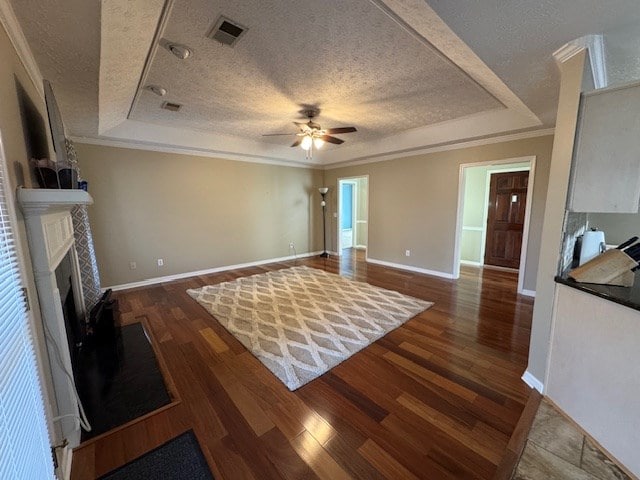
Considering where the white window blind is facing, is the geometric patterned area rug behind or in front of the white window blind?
in front

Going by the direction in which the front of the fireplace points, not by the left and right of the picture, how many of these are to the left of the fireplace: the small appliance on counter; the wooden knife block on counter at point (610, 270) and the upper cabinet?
0

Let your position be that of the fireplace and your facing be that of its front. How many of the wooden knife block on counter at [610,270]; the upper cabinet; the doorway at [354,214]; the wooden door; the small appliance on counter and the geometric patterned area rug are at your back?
0

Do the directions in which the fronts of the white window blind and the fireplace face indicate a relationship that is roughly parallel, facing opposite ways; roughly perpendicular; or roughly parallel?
roughly parallel

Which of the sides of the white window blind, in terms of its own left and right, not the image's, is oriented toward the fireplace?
left

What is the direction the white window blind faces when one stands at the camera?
facing to the right of the viewer

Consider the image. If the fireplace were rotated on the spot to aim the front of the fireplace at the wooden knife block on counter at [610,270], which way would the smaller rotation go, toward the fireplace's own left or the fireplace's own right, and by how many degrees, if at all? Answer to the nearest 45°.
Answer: approximately 45° to the fireplace's own right

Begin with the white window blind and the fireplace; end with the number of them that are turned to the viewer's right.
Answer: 2

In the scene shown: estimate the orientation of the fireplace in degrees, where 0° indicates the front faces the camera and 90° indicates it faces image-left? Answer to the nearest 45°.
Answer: approximately 270°

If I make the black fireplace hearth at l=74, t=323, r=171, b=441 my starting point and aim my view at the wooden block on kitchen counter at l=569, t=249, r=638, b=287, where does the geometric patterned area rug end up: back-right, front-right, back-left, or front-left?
front-left

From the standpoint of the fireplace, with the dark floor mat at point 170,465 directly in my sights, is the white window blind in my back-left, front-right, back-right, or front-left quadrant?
front-right

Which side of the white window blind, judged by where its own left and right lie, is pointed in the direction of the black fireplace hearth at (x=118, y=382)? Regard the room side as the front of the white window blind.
left
